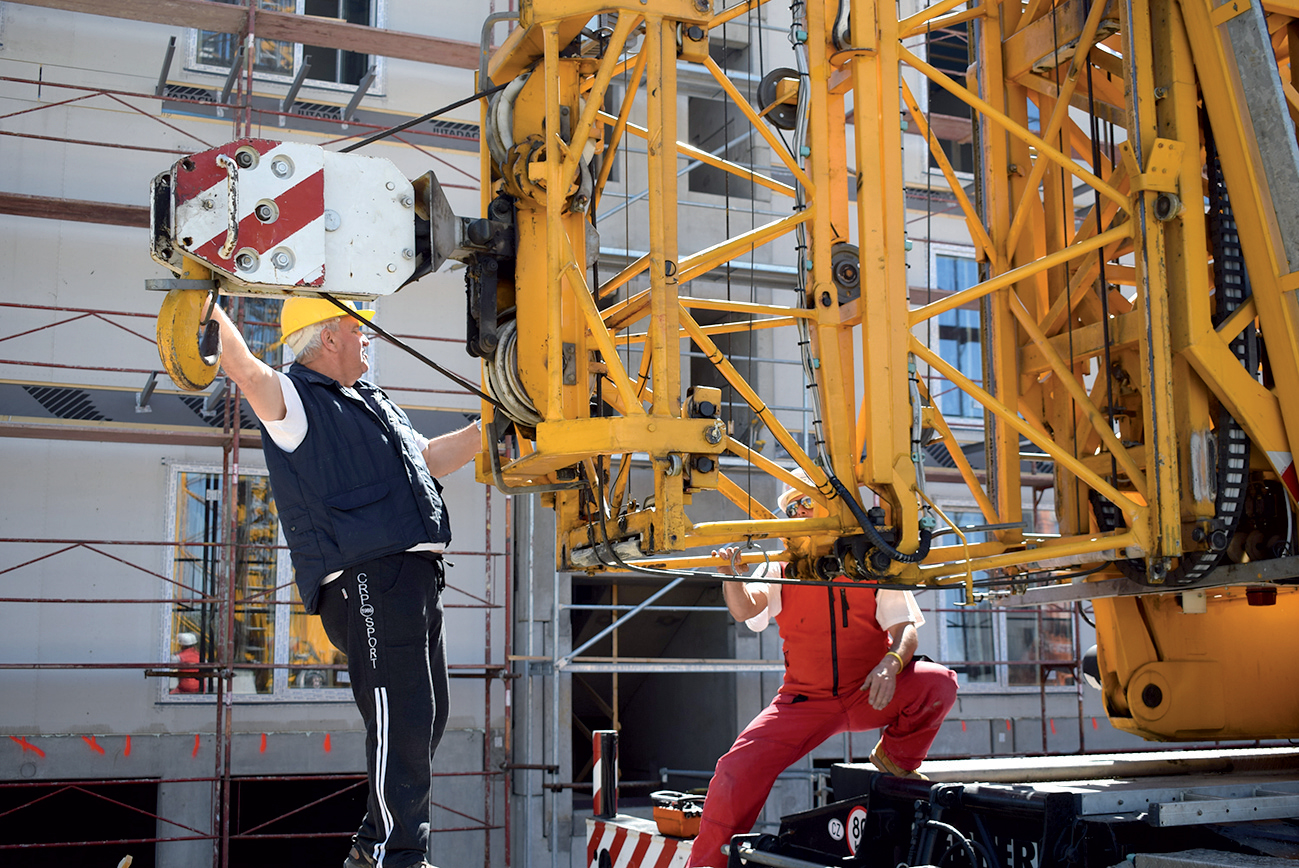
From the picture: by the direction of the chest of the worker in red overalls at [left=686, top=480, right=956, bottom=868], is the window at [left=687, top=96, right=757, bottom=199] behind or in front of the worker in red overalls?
behind

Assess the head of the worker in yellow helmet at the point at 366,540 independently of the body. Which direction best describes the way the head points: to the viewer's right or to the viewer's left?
to the viewer's right

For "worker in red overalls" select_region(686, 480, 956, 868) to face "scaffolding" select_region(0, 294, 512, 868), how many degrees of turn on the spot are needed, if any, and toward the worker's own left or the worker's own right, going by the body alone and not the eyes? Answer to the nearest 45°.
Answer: approximately 135° to the worker's own right

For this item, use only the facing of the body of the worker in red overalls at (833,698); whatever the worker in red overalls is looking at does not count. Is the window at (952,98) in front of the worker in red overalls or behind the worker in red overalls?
behind

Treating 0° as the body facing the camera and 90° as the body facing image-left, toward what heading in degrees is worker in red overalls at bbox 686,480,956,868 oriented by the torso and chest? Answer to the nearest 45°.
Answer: approximately 0°

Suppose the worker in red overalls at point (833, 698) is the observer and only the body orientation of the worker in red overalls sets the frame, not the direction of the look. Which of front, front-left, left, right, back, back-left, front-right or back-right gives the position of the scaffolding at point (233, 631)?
back-right

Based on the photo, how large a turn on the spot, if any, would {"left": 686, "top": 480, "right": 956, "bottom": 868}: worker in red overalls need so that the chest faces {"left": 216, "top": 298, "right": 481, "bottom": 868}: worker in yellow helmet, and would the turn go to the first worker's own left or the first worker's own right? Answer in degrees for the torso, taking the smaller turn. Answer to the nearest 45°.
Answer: approximately 45° to the first worker's own right

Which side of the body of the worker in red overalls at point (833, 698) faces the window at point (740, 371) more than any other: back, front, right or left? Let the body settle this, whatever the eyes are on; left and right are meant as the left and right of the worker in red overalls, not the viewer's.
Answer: back

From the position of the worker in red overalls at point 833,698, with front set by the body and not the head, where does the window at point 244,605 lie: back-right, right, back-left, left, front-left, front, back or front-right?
back-right
